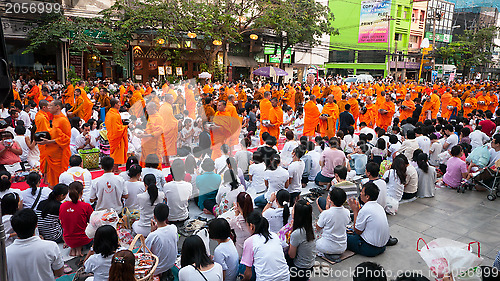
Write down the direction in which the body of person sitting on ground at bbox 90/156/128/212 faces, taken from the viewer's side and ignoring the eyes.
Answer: away from the camera

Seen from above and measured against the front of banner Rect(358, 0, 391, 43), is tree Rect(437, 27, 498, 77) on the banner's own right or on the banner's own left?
on the banner's own left

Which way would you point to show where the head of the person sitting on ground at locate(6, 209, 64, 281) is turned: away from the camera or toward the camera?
away from the camera

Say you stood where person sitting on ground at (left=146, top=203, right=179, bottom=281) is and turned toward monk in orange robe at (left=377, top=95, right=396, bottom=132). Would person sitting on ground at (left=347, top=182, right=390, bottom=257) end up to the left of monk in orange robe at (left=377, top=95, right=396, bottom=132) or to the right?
right

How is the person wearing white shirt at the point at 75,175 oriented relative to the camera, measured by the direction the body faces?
away from the camera

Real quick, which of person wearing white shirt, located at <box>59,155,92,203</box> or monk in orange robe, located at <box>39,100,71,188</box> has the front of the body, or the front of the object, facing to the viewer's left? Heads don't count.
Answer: the monk in orange robe

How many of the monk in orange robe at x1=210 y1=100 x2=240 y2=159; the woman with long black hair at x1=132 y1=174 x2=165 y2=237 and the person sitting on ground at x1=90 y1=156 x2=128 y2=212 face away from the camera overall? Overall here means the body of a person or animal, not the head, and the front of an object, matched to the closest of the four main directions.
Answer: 2

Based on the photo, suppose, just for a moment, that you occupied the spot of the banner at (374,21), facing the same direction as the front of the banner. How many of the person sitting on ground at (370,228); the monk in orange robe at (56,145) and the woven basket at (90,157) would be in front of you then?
3

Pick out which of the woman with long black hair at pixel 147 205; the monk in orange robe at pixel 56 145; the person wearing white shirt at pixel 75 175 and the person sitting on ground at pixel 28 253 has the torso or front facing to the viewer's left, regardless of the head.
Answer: the monk in orange robe

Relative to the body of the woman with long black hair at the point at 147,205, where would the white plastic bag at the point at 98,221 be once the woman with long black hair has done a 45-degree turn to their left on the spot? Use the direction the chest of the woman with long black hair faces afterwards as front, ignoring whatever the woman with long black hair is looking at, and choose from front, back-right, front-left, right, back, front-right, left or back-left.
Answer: left

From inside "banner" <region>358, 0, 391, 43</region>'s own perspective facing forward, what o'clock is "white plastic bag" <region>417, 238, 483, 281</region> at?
The white plastic bag is roughly at 12 o'clock from the banner.

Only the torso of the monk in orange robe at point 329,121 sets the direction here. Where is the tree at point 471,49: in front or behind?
behind

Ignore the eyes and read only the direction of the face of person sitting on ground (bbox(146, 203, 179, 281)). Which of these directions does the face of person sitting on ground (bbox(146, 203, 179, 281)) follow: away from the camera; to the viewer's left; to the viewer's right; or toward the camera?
away from the camera
